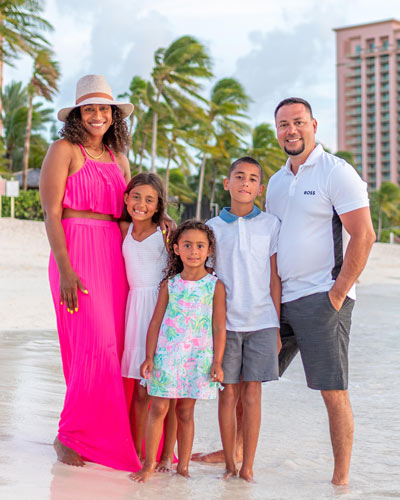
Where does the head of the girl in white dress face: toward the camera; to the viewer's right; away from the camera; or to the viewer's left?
toward the camera

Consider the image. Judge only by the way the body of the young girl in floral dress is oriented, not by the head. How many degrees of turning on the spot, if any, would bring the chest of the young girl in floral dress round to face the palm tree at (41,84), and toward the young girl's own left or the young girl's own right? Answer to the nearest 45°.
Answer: approximately 180°

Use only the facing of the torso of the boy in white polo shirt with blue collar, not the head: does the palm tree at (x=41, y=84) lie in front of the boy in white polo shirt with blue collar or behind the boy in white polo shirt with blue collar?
behind

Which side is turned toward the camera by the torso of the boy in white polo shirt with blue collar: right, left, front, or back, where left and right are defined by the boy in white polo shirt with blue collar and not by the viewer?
front

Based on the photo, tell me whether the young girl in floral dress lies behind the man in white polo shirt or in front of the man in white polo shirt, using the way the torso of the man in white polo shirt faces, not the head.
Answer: in front

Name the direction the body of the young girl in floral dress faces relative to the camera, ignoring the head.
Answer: toward the camera

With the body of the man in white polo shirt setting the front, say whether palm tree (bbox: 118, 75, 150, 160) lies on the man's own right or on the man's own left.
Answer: on the man's own right

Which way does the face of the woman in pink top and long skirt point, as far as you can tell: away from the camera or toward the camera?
toward the camera

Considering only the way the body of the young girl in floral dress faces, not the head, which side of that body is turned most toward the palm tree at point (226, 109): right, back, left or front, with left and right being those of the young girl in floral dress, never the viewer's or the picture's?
back

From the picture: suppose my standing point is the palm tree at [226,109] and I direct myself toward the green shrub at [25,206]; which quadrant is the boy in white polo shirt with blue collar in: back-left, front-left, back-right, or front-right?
front-left

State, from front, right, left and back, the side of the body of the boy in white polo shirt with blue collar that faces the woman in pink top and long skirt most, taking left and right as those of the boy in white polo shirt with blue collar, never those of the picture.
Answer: right

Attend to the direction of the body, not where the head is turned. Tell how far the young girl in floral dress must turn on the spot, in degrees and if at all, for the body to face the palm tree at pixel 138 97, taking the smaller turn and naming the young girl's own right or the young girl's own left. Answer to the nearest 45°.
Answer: approximately 180°

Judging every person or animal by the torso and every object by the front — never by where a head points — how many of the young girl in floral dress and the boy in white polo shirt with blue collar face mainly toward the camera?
2

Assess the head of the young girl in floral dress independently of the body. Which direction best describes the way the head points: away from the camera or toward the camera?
toward the camera

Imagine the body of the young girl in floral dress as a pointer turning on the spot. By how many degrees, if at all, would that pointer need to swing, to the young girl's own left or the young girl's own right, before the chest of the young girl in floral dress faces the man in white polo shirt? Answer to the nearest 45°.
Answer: approximately 90° to the young girl's own left

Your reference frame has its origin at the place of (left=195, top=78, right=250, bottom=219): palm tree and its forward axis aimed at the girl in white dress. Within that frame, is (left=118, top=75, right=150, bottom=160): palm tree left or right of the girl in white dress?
right
